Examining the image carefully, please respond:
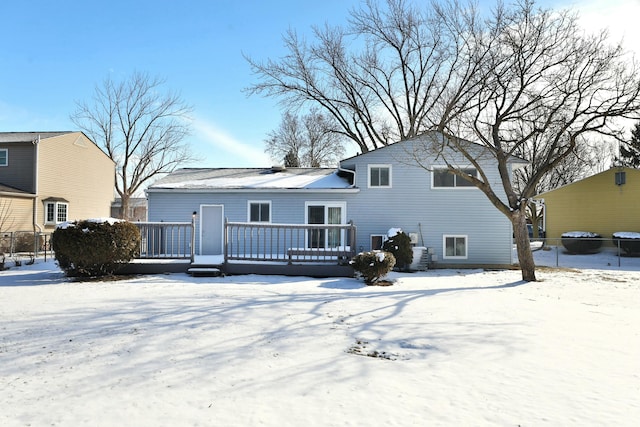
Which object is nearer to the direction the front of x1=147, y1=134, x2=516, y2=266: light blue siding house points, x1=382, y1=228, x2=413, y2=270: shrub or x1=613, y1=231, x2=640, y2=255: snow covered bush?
the snow covered bush

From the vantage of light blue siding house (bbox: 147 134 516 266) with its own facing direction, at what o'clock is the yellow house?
The yellow house is roughly at 2 o'clock from the light blue siding house.

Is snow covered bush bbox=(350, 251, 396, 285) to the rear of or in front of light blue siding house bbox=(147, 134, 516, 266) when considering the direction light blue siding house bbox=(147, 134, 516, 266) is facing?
to the rear

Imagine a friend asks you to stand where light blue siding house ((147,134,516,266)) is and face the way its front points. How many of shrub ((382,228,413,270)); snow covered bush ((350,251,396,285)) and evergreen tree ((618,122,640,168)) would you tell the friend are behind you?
2

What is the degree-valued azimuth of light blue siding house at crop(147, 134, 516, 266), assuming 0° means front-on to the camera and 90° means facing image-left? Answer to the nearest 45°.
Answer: approximately 180°

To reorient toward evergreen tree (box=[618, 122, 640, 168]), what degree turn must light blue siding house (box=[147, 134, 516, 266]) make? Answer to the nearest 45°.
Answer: approximately 45° to its right

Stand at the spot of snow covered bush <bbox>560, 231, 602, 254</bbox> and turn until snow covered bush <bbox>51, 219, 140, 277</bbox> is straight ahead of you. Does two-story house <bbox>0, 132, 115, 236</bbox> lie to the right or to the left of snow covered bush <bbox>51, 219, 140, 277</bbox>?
right

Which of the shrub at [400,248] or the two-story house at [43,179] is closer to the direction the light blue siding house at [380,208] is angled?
the two-story house

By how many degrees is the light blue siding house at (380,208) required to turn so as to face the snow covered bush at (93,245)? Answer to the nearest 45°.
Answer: approximately 135° to its left

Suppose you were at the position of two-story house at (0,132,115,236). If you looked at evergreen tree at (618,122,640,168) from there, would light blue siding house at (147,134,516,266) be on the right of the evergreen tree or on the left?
right

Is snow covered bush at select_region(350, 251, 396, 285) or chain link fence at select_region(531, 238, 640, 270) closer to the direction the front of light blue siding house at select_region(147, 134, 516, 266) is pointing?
the chain link fence
